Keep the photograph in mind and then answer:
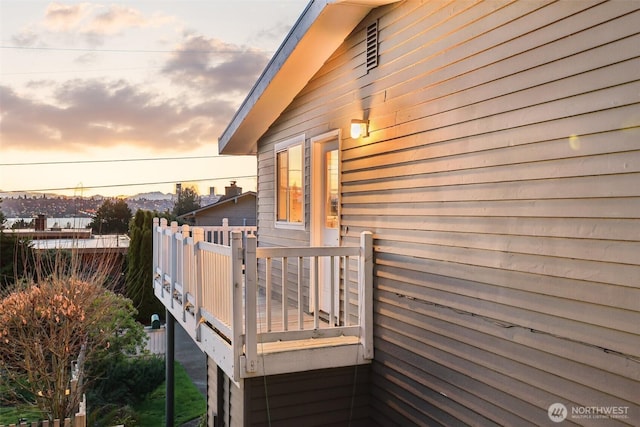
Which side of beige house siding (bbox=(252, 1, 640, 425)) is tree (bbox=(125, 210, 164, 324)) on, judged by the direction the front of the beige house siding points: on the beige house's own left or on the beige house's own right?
on the beige house's own right

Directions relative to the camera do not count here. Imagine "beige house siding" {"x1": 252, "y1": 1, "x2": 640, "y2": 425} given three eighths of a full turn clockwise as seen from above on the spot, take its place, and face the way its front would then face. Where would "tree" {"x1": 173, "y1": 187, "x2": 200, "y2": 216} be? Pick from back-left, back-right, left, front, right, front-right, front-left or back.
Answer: front-left

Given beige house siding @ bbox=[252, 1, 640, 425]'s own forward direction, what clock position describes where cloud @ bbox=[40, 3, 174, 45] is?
The cloud is roughly at 3 o'clock from the beige house siding.

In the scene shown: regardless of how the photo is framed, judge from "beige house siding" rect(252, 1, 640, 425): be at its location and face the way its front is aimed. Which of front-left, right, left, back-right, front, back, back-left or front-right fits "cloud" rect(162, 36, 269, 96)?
right

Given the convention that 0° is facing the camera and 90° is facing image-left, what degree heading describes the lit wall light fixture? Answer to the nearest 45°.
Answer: approximately 45°

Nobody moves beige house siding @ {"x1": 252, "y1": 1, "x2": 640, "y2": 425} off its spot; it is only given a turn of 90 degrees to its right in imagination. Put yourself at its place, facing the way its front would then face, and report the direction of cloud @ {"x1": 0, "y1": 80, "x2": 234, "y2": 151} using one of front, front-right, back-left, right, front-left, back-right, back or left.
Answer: front

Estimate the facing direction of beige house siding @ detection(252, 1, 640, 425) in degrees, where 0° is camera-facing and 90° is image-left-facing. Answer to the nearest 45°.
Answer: approximately 45°

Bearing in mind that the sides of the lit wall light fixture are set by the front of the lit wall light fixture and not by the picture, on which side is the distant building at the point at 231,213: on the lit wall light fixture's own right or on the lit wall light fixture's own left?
on the lit wall light fixture's own right
